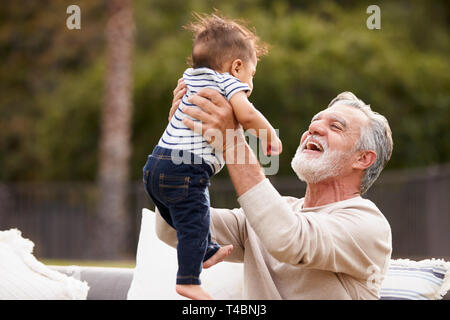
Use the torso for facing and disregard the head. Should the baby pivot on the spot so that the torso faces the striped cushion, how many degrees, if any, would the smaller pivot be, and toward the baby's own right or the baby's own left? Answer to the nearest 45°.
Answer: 0° — they already face it

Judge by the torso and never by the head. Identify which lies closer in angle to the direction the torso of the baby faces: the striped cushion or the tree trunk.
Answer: the striped cushion

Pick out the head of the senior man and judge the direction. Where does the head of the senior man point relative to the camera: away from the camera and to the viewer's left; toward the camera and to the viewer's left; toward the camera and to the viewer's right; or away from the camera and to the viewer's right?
toward the camera and to the viewer's left

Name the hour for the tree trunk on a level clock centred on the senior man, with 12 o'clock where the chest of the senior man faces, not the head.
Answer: The tree trunk is roughly at 4 o'clock from the senior man.

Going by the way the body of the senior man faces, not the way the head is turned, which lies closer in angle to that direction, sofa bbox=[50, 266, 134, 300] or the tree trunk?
the sofa

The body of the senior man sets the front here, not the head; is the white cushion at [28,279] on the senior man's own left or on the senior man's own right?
on the senior man's own right

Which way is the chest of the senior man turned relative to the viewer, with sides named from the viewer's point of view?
facing the viewer and to the left of the viewer

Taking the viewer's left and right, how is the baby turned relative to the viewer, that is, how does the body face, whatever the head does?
facing away from the viewer and to the right of the viewer

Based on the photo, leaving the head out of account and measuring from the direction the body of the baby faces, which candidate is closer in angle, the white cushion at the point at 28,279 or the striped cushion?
the striped cushion
